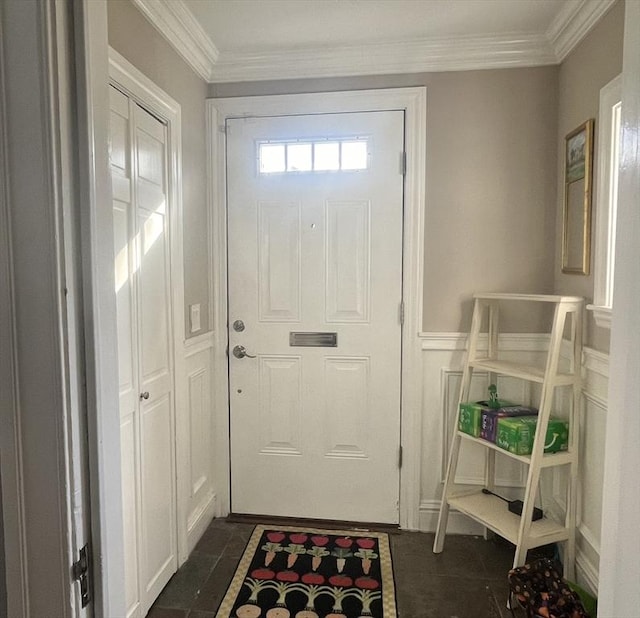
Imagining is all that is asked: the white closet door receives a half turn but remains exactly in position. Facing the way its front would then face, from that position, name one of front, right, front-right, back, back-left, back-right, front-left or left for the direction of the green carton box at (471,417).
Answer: back-right

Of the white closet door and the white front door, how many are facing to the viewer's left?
0

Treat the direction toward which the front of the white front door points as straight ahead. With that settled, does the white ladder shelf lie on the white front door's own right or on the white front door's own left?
on the white front door's own left

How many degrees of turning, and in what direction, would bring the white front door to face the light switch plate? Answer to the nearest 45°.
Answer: approximately 90° to its right

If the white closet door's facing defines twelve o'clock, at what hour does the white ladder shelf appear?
The white ladder shelf is roughly at 11 o'clock from the white closet door.

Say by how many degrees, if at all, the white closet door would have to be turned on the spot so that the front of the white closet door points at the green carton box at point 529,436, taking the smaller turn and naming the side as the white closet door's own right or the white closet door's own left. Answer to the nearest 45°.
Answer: approximately 45° to the white closet door's own left

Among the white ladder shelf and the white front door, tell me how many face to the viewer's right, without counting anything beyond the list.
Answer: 0

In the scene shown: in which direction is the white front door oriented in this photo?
toward the camera

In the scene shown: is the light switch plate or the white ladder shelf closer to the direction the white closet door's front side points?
the white ladder shelf

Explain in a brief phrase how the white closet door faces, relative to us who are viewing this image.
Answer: facing the viewer and to the right of the viewer

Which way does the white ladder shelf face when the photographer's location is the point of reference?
facing the viewer and to the left of the viewer
